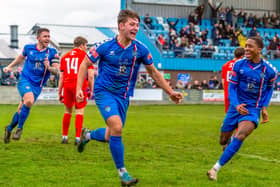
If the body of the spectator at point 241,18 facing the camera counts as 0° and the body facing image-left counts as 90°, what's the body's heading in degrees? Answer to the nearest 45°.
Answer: approximately 45°
